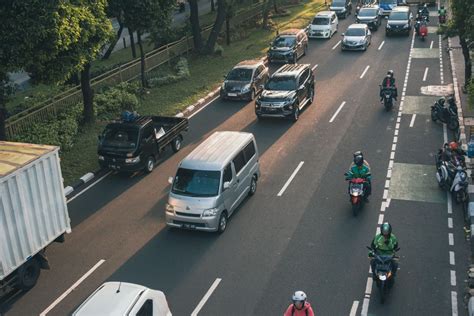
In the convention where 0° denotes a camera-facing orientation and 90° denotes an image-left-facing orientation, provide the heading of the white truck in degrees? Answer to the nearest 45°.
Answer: approximately 45°

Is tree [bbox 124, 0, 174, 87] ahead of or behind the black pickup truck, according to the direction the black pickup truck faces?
behind

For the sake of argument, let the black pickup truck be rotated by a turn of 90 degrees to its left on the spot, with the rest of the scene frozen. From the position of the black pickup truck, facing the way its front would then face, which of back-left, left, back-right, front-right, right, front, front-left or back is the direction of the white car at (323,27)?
left

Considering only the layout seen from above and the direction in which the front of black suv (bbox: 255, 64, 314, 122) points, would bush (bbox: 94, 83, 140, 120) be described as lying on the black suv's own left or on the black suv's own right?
on the black suv's own right

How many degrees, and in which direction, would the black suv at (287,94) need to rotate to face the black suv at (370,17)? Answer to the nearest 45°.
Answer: approximately 135° to its right

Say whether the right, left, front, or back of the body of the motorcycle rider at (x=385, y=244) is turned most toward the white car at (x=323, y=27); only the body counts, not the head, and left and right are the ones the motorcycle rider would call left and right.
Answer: back

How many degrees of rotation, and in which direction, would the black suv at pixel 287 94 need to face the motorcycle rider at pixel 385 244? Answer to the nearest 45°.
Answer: approximately 45° to its left

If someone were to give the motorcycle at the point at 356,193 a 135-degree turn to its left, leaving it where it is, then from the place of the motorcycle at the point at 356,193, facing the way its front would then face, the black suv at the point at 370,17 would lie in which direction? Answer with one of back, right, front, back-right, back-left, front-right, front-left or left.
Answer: front-left

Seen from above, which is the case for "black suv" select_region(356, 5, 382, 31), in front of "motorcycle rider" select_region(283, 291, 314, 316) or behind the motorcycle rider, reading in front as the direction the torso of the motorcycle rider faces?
behind

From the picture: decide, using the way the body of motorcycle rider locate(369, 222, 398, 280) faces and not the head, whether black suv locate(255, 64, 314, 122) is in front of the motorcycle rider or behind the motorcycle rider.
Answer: behind
